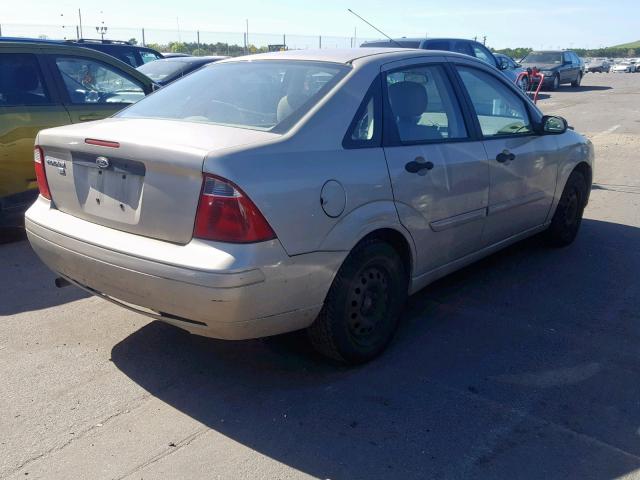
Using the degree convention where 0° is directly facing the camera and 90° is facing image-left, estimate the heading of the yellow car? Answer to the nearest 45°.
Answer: approximately 270°

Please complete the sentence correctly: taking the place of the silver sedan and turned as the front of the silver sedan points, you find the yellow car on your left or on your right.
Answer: on your left

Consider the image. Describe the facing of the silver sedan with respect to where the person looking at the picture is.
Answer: facing away from the viewer and to the right of the viewer

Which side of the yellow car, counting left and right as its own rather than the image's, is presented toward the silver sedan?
right
